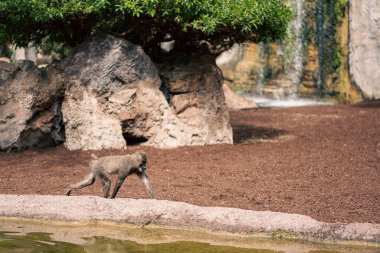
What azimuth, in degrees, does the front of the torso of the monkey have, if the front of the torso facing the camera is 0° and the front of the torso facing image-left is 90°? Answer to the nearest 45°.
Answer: approximately 270°

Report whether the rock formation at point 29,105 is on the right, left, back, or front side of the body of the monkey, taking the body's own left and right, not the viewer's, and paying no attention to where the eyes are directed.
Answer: left

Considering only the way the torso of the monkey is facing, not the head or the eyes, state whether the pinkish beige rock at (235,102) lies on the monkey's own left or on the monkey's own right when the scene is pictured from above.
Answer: on the monkey's own left

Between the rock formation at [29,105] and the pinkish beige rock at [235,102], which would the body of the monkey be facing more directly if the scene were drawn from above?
the pinkish beige rock
